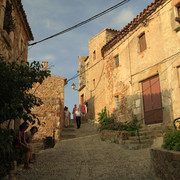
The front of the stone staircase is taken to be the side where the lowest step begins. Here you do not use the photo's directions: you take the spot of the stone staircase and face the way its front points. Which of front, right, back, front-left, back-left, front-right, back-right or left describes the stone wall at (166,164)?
front-left

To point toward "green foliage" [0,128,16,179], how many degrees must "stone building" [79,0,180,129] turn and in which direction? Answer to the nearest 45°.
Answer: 0° — it already faces it

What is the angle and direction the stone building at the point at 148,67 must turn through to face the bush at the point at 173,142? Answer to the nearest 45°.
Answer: approximately 45° to its left

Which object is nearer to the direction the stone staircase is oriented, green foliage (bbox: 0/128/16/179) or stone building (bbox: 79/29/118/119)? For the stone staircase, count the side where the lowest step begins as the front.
the green foliage

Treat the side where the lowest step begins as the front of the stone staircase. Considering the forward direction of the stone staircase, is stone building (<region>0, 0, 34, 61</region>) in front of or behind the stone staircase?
in front

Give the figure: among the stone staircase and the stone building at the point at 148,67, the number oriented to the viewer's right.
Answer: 0

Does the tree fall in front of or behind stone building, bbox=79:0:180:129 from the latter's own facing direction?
in front

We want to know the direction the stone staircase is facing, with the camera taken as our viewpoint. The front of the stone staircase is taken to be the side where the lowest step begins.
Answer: facing the viewer and to the left of the viewer

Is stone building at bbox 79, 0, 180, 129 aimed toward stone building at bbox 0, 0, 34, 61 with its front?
yes
